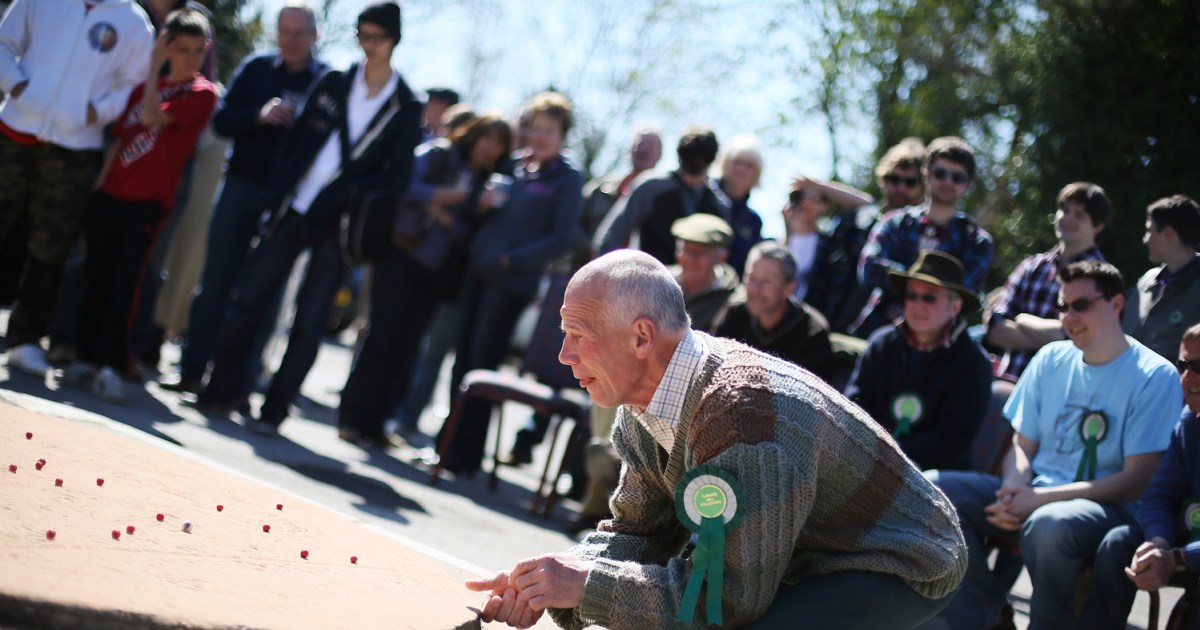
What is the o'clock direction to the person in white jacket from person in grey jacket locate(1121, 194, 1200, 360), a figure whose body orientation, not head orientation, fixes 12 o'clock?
The person in white jacket is roughly at 1 o'clock from the person in grey jacket.

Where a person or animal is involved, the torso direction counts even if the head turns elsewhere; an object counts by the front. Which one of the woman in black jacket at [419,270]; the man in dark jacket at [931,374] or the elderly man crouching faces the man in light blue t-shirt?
the woman in black jacket

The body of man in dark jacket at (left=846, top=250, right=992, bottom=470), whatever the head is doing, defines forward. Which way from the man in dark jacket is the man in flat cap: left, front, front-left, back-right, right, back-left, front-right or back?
right

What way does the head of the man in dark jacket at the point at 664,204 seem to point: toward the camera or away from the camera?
away from the camera

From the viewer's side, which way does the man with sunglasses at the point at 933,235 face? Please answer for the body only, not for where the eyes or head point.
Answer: toward the camera

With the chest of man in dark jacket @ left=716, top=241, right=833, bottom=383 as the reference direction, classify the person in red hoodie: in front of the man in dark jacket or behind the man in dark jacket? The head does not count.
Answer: in front

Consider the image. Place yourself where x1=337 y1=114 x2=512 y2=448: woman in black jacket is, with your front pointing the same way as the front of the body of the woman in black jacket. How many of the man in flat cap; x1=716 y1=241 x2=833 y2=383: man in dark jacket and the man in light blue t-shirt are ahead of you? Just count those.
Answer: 3

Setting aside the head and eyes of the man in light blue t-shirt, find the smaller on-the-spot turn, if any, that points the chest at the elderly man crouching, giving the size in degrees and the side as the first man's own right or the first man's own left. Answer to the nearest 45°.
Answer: approximately 45° to the first man's own left

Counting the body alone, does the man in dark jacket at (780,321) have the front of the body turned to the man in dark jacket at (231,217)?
no

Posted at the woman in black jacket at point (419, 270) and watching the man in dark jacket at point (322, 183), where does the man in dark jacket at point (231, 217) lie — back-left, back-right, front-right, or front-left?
front-right

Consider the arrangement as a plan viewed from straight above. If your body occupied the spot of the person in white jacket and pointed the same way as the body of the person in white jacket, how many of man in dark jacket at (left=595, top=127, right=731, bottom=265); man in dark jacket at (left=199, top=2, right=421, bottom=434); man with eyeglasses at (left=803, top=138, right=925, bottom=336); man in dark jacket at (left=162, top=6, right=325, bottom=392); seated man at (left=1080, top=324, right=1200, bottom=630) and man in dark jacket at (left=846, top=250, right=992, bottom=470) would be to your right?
0

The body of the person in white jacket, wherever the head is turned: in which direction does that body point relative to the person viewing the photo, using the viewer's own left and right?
facing the viewer

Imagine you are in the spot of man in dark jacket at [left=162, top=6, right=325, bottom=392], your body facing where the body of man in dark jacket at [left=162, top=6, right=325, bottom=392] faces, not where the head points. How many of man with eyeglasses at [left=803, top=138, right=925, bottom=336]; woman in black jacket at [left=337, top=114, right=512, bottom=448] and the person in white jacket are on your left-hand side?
2

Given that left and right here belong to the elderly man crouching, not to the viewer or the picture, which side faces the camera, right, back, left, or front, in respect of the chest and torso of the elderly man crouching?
left

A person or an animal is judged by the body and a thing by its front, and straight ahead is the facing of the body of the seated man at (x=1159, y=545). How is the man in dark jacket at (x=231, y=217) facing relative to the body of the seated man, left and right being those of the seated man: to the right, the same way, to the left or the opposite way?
to the left

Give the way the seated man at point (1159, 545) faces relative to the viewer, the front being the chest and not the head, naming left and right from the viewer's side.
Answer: facing the viewer and to the left of the viewer
